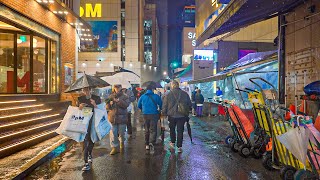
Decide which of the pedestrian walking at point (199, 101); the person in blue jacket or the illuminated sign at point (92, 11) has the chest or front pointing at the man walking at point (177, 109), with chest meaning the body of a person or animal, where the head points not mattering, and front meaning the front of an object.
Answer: the illuminated sign

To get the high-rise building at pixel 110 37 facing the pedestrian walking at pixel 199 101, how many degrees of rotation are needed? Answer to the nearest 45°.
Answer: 0° — it already faces them

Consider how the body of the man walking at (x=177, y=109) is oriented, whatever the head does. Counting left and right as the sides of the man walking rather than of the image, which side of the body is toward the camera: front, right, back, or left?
back

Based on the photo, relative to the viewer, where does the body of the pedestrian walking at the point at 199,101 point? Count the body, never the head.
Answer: away from the camera

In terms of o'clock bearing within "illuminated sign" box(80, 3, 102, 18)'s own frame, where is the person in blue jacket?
The person in blue jacket is roughly at 12 o'clock from the illuminated sign.

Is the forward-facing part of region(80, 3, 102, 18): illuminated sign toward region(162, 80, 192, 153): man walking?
yes

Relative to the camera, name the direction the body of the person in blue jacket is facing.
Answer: away from the camera

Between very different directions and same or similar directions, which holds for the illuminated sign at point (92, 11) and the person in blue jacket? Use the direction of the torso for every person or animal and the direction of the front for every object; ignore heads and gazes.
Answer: very different directions

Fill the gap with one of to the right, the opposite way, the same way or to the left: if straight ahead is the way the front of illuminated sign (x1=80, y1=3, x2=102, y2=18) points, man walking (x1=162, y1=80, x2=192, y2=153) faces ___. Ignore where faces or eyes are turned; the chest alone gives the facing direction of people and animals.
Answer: the opposite way

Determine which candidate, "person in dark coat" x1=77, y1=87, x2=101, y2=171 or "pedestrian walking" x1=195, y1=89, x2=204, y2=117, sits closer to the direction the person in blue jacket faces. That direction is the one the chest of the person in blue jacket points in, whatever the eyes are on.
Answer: the pedestrian walking

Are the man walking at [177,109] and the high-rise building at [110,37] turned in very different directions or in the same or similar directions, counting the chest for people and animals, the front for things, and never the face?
very different directions

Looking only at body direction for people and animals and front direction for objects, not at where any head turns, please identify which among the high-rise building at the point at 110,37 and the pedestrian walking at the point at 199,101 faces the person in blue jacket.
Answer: the high-rise building

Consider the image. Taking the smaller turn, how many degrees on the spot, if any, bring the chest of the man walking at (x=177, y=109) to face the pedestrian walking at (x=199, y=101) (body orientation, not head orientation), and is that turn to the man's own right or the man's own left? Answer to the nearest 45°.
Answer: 0° — they already face them

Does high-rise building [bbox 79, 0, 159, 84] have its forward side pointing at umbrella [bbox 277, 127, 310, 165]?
yes
